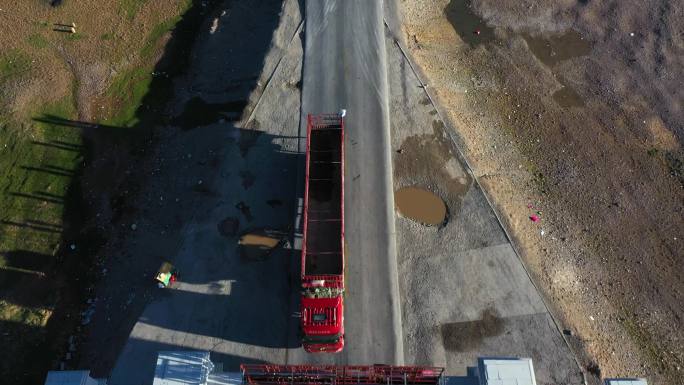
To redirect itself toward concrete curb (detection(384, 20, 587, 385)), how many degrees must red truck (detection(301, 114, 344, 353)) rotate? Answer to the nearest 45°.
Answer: approximately 90° to its left

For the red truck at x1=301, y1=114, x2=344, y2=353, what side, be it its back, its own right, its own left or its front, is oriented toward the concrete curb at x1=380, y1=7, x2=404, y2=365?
left

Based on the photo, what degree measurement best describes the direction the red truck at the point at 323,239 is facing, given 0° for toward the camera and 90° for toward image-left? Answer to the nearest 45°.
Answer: approximately 0°
